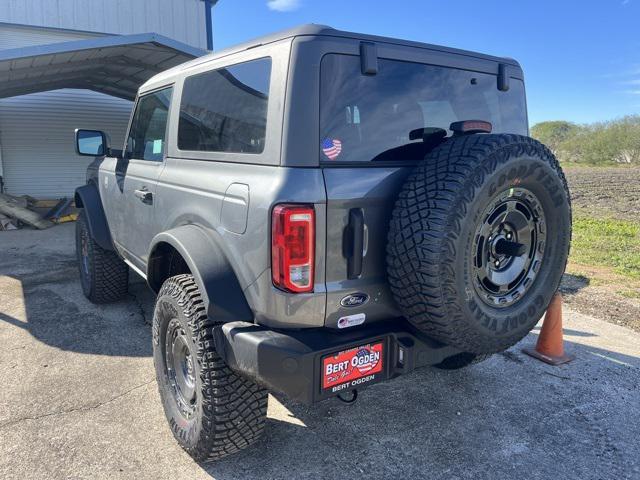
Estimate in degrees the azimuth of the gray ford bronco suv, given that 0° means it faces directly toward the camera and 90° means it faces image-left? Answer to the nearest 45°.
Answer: approximately 135°

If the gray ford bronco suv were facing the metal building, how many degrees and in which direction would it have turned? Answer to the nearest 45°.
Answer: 0° — it already faces it

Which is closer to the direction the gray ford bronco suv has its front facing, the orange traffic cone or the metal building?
the metal building

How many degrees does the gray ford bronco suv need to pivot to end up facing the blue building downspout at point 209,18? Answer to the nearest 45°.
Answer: approximately 45° to its right

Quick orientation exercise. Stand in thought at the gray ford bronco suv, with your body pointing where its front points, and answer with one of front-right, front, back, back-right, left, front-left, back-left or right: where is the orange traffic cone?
right
